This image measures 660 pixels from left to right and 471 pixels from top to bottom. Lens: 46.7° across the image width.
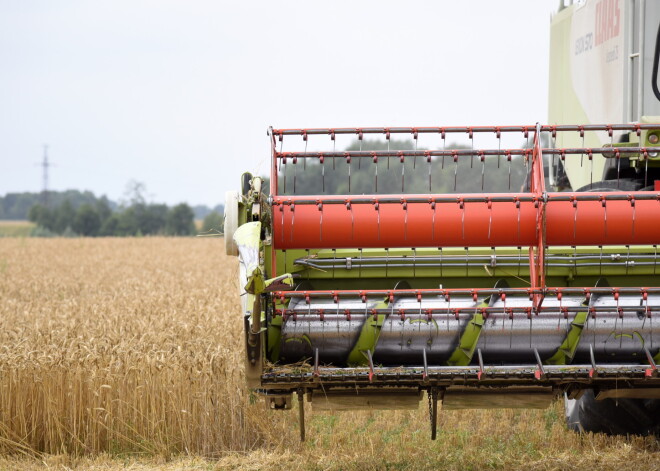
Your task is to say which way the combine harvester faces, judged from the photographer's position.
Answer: facing the viewer
